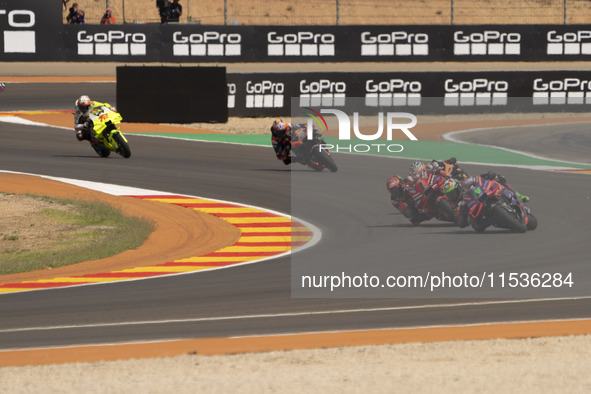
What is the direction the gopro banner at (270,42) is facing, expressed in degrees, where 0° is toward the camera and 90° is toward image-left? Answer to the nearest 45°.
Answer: approximately 0°

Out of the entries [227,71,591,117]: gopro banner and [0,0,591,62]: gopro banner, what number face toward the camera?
2

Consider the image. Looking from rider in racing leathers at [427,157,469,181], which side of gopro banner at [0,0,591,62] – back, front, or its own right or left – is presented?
front

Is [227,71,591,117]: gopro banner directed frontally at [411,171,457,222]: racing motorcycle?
yes

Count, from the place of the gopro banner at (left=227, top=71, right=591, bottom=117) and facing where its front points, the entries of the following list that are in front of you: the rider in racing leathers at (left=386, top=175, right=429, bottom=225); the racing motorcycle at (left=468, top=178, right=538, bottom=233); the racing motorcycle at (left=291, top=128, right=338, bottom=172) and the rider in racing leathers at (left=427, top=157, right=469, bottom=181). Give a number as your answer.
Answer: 4

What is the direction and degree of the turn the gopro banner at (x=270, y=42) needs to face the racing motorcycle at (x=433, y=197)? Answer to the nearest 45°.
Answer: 0° — it already faces it

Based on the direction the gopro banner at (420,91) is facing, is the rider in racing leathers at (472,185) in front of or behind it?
in front

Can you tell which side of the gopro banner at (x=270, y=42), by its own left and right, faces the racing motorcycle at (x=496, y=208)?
front

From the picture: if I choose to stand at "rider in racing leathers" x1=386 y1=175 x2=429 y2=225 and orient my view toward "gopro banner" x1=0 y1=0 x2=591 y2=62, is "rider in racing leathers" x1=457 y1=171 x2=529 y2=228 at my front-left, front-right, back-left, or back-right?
back-right

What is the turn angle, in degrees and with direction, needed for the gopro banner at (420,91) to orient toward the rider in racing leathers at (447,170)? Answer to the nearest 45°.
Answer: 0° — it already faces them

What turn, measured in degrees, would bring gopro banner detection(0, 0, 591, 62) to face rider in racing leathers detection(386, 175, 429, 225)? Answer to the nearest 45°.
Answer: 0° — it already faces them

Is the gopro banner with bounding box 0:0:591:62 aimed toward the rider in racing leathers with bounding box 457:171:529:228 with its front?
yes
